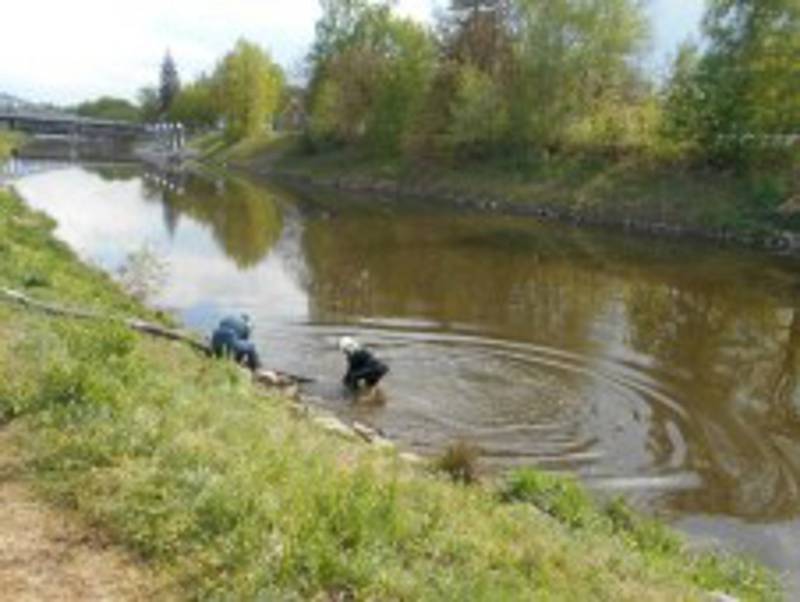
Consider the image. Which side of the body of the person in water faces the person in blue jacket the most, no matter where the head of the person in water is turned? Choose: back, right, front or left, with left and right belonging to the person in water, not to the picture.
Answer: front

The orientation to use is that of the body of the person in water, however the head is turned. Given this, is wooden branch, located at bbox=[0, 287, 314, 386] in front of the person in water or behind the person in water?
in front

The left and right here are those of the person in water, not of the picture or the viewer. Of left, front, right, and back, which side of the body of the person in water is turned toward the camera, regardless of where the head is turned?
left
